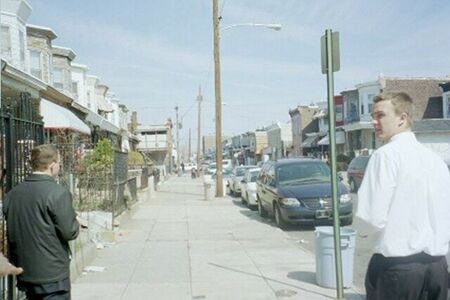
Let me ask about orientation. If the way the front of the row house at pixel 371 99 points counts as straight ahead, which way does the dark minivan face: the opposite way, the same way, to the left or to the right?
to the left

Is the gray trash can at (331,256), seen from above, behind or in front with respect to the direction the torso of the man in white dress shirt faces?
in front

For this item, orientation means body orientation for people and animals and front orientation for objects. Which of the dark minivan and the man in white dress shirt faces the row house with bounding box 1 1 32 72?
the man in white dress shirt

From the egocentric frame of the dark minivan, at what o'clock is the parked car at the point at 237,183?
The parked car is roughly at 7 o'clock from the dark minivan.

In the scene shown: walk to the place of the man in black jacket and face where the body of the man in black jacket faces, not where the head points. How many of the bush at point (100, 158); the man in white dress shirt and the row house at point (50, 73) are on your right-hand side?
1

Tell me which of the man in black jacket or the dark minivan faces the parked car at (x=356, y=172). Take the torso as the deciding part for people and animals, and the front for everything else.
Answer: the man in black jacket

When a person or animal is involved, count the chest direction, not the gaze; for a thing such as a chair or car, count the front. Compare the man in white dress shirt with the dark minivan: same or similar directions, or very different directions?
very different directions

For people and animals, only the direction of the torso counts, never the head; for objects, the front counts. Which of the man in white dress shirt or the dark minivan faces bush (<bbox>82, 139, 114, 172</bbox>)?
the man in white dress shirt

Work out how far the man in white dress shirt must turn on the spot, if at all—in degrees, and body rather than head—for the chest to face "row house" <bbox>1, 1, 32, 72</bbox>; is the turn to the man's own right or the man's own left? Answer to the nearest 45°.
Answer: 0° — they already face it

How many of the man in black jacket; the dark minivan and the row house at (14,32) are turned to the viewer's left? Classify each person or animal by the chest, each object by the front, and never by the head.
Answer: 0

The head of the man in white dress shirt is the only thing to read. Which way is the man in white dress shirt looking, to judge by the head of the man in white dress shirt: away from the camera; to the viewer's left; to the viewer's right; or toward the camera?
to the viewer's left

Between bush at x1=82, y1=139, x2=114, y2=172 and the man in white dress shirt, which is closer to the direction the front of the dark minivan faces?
the man in white dress shirt

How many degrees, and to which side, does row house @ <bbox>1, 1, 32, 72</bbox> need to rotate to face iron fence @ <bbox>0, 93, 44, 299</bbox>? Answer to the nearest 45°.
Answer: approximately 45° to its right

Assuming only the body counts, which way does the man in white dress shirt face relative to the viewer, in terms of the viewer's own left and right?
facing away from the viewer and to the left of the viewer

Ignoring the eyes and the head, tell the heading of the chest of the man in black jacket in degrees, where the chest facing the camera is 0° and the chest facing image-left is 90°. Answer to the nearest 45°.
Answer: approximately 225°

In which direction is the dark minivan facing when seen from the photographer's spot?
facing the viewer and to the right of the viewer
